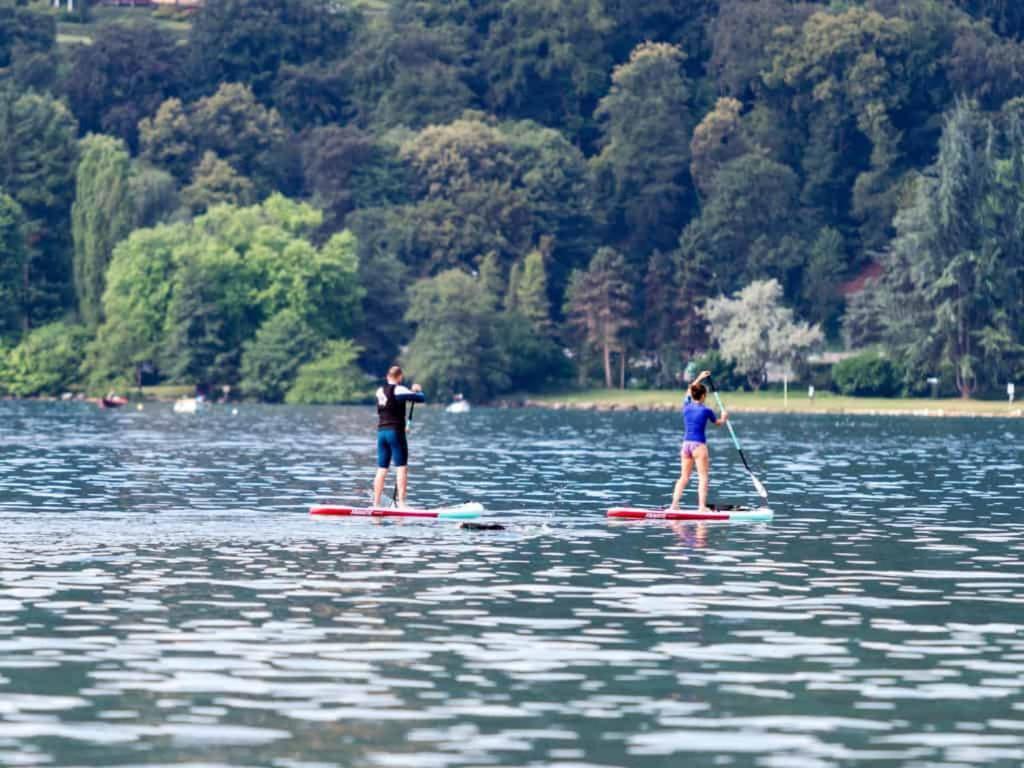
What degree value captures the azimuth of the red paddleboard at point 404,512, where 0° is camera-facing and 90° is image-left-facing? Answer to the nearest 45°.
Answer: approximately 270°

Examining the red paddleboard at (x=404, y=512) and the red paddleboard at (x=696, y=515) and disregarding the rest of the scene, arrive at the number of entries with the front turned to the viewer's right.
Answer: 2

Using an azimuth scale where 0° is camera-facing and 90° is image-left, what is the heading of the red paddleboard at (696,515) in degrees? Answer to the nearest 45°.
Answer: approximately 270°

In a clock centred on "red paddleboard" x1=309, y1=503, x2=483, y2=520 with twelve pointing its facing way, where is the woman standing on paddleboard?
The woman standing on paddleboard is roughly at 12 o'clock from the red paddleboard.

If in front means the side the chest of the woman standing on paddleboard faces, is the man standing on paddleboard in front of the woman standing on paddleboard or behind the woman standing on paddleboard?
behind

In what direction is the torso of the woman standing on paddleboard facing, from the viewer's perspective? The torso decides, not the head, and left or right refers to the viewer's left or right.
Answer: facing away from the viewer and to the right of the viewer

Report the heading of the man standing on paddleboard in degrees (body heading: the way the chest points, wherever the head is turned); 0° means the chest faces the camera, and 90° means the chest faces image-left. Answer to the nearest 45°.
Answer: approximately 225°

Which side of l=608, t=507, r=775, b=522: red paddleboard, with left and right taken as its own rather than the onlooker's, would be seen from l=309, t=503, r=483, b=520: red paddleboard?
back
